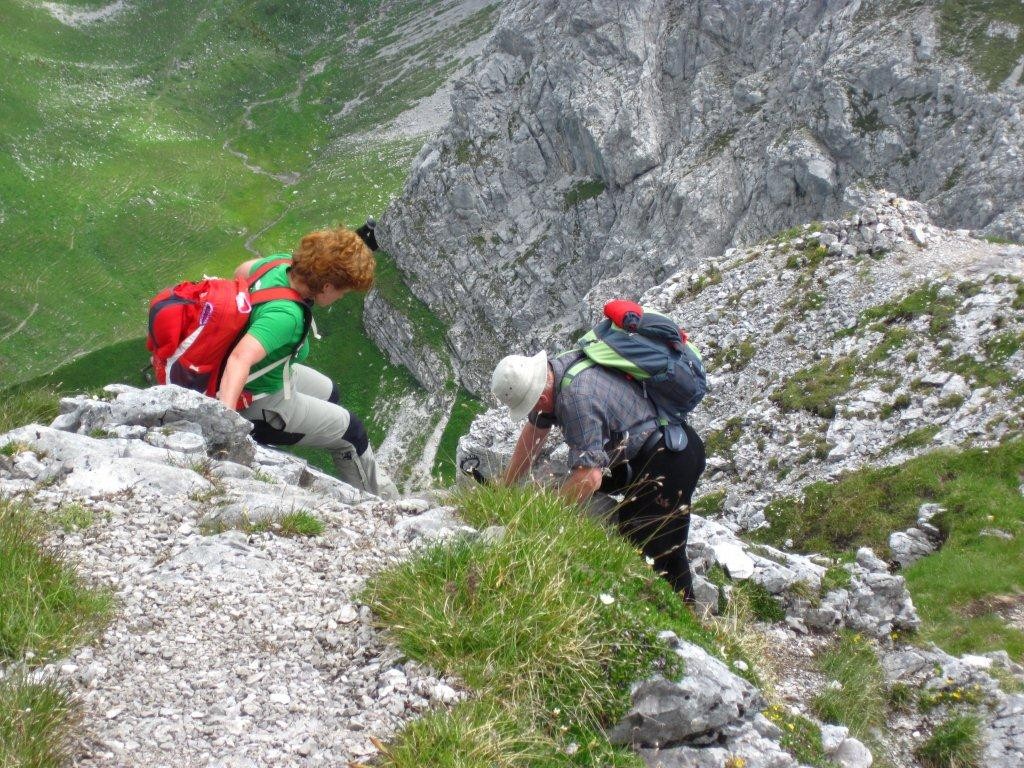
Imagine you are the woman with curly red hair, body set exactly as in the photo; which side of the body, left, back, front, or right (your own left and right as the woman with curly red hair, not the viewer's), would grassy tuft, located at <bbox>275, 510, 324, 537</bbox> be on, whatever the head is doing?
right

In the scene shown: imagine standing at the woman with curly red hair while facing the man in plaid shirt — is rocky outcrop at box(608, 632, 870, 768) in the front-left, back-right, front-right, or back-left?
front-right

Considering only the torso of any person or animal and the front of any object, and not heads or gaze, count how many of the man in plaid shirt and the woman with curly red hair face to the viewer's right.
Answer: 1

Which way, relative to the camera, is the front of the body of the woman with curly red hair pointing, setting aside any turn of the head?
to the viewer's right

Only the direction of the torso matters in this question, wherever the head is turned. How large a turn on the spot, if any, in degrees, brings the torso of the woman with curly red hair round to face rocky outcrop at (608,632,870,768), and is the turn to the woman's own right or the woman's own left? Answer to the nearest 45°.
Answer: approximately 90° to the woman's own right

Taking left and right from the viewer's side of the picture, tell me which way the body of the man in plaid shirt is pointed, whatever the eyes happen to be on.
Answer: facing to the left of the viewer
